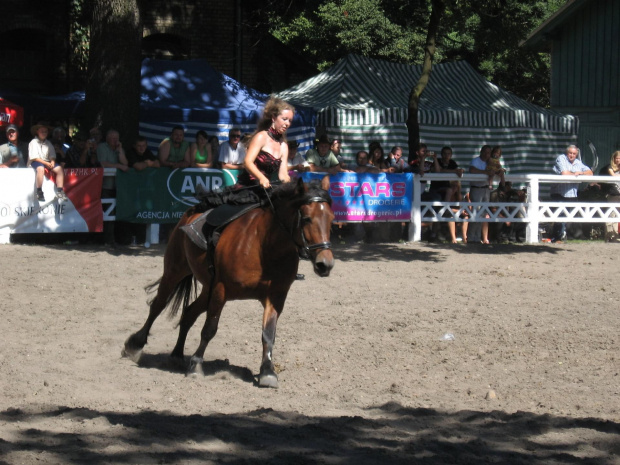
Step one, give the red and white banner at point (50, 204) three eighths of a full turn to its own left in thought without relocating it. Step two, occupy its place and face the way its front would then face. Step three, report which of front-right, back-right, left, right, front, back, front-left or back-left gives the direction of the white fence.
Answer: front-right

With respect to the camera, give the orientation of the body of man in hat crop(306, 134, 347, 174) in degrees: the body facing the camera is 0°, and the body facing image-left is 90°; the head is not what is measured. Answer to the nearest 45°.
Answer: approximately 0°

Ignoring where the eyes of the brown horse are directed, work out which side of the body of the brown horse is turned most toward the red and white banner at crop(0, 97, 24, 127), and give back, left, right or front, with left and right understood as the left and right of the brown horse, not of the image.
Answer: back

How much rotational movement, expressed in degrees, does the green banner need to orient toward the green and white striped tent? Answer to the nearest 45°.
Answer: approximately 135° to its left
